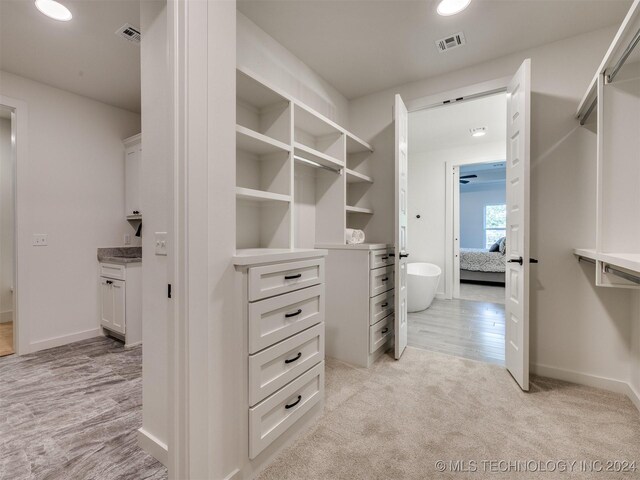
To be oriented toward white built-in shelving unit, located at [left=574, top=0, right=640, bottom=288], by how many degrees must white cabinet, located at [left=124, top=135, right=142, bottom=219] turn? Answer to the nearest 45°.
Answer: approximately 90° to its left

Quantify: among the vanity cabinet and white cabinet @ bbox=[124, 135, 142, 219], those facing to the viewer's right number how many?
0

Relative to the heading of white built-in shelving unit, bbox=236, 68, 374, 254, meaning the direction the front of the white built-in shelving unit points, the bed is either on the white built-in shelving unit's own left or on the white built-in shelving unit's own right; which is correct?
on the white built-in shelving unit's own left

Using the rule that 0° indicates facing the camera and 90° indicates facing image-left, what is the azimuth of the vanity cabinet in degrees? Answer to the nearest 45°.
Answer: approximately 45°

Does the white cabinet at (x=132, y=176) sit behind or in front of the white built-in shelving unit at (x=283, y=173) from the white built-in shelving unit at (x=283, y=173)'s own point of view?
behind

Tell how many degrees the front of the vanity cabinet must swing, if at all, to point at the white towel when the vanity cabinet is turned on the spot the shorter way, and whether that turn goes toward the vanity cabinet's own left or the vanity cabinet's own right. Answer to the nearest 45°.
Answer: approximately 90° to the vanity cabinet's own left

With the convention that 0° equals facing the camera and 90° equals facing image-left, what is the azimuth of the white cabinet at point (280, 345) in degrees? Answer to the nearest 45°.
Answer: approximately 315°

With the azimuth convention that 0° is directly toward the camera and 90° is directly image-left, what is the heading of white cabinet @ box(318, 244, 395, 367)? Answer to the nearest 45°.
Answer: approximately 315°

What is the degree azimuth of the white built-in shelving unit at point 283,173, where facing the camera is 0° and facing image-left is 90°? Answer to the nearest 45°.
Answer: approximately 315°
